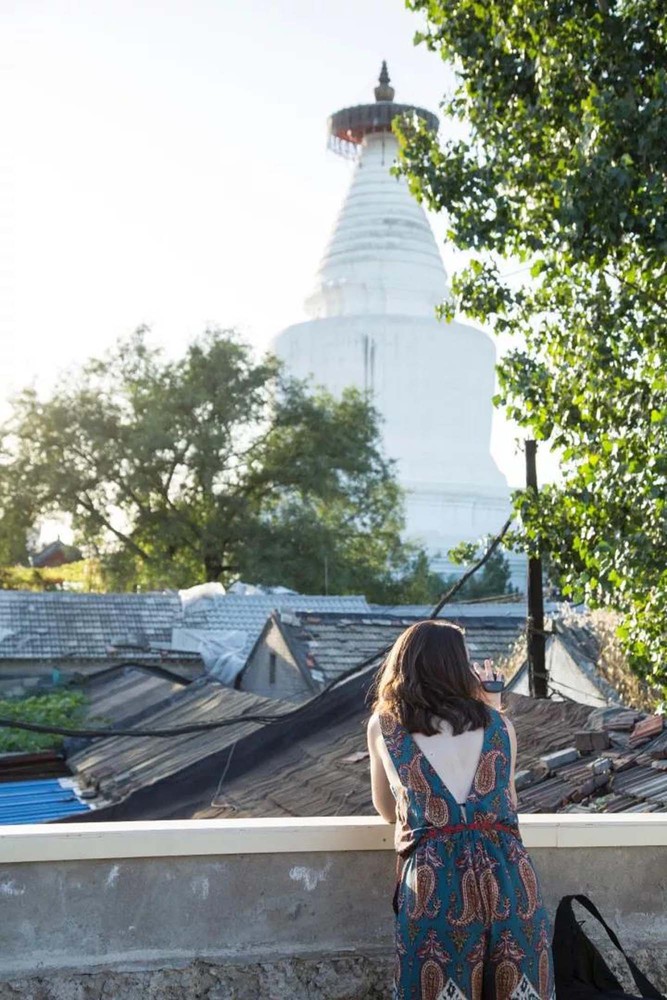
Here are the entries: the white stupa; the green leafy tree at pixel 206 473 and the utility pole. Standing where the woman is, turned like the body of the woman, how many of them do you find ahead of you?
3

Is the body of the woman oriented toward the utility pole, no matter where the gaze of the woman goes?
yes

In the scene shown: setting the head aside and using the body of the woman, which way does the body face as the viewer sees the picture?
away from the camera

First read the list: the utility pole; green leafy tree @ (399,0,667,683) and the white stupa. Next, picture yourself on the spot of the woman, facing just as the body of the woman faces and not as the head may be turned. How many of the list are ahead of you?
3

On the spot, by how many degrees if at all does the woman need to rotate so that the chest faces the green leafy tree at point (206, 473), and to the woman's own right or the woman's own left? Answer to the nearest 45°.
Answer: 0° — they already face it

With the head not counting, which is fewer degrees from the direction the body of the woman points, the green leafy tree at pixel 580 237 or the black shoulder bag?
the green leafy tree

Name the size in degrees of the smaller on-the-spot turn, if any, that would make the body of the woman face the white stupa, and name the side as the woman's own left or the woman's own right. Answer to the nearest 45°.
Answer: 0° — they already face it

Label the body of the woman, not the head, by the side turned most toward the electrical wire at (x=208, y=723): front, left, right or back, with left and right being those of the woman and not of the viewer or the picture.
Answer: front

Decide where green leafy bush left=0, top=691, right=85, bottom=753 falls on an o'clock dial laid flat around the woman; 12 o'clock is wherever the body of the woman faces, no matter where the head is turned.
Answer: The green leafy bush is roughly at 11 o'clock from the woman.

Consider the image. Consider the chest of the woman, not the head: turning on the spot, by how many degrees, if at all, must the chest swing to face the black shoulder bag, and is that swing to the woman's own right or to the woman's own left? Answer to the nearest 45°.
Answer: approximately 45° to the woman's own right
